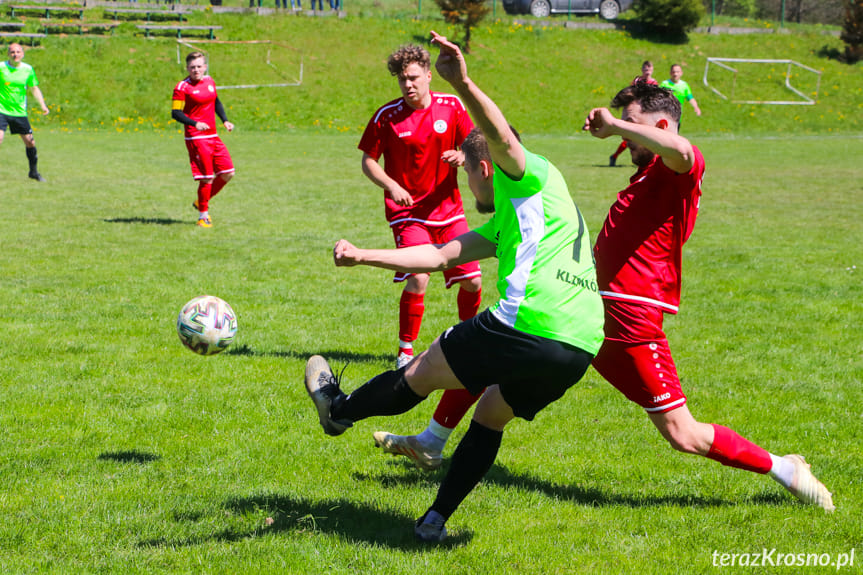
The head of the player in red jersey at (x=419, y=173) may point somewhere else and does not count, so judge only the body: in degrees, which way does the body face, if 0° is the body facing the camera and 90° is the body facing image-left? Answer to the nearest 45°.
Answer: approximately 0°

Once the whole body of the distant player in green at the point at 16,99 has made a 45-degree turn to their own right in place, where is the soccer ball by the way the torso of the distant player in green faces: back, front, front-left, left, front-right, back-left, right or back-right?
front-left

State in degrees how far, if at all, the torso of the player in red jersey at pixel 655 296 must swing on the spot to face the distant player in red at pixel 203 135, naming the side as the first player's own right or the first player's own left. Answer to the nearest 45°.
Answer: approximately 45° to the first player's own right

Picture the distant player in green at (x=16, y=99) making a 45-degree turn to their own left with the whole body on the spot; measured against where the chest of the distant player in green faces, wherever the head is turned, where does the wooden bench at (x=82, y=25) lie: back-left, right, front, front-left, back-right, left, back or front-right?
back-left

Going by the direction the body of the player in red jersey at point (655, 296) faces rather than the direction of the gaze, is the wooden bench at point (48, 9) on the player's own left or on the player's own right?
on the player's own right

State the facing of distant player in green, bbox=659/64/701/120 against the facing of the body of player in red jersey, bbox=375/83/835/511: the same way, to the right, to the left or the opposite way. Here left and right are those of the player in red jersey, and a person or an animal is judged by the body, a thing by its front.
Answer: to the left

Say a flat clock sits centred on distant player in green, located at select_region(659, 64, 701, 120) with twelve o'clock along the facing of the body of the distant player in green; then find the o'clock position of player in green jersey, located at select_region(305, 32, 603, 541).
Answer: The player in green jersey is roughly at 12 o'clock from the distant player in green.

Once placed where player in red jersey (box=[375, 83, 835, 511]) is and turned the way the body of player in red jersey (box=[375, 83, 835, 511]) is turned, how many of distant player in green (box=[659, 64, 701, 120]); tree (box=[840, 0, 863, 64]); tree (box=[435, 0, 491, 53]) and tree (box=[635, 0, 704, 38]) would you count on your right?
4

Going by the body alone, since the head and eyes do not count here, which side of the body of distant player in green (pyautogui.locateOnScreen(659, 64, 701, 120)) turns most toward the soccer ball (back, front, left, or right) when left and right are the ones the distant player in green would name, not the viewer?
front

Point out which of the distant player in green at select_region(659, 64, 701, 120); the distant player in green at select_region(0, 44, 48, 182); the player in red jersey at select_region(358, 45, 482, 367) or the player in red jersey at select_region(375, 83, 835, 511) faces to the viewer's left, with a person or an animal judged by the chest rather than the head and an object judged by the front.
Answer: the player in red jersey at select_region(375, 83, 835, 511)

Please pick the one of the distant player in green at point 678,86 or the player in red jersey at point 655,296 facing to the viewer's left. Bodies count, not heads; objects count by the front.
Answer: the player in red jersey
